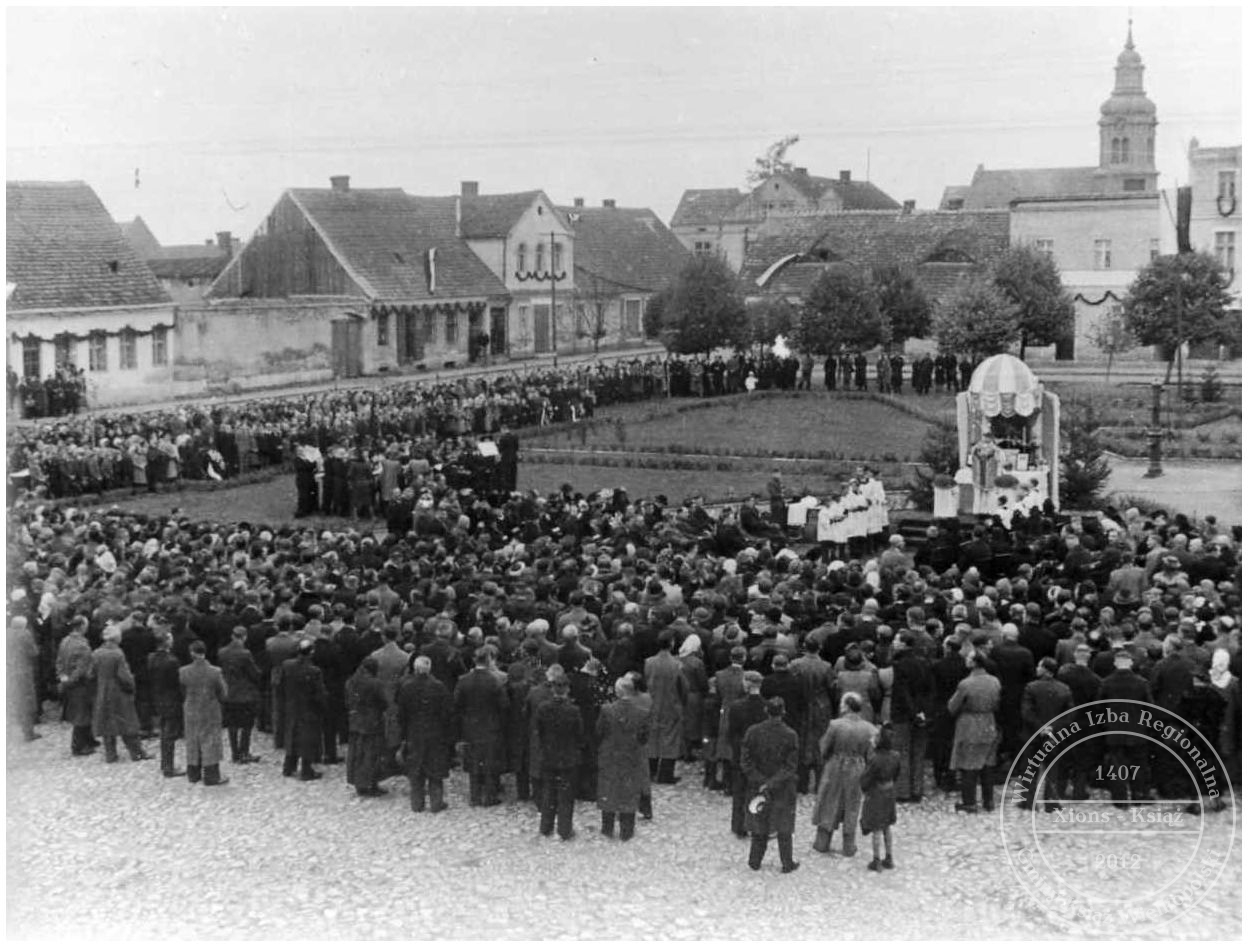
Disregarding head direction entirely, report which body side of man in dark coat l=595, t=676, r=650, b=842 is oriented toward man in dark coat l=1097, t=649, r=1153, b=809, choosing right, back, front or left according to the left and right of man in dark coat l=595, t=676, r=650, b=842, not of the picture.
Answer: right

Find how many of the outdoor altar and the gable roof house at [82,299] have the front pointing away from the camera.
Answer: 0

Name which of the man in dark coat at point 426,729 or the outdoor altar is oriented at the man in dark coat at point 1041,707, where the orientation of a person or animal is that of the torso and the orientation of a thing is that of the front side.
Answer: the outdoor altar

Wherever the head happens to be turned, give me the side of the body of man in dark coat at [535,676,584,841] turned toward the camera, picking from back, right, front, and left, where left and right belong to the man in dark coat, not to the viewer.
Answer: back

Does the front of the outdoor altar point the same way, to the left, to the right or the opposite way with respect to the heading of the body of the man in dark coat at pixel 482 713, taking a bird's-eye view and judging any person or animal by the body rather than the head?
the opposite way

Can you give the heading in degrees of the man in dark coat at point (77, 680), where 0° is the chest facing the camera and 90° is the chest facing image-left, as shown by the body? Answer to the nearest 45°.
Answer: approximately 225°

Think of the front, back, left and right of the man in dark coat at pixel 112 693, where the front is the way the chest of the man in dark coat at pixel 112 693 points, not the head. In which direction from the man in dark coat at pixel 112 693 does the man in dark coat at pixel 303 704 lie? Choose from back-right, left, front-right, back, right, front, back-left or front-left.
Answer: right

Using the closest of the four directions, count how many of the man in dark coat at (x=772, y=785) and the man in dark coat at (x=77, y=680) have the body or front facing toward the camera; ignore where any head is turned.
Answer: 0

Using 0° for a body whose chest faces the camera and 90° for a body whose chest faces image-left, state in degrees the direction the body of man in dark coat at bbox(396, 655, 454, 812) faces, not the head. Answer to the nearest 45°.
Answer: approximately 180°

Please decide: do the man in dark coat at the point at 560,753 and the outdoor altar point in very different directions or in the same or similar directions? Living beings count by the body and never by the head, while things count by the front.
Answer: very different directions

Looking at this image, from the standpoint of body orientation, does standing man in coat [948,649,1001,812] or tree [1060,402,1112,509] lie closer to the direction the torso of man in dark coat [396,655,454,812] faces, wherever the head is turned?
the tree

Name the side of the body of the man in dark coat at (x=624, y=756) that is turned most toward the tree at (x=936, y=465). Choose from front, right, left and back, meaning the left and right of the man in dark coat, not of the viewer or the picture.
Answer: front

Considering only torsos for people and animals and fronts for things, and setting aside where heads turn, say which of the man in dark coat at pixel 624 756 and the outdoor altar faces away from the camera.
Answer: the man in dark coat

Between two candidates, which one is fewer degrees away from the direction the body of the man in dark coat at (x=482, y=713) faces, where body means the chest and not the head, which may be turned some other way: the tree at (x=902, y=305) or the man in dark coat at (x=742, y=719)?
the tree

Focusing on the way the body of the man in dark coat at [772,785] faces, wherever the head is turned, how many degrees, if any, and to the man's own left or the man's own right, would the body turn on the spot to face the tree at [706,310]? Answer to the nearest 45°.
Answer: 0° — they already face it

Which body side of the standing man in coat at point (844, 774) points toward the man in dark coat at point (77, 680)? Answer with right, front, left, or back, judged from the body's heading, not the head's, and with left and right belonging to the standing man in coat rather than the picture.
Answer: left

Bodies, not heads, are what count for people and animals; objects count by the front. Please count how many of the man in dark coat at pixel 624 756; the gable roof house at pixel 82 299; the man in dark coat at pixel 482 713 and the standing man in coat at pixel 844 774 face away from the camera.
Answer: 3

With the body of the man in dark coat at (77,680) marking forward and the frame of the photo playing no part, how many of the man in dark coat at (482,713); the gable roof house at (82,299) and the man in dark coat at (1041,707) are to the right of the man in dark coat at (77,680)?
2

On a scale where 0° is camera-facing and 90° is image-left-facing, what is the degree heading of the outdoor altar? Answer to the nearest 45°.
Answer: approximately 0°

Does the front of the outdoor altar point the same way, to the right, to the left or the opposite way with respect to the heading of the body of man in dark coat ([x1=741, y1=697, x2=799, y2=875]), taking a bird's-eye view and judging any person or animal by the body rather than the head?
the opposite way

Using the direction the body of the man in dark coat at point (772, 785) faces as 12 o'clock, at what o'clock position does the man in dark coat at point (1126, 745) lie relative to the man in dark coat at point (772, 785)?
the man in dark coat at point (1126, 745) is roughly at 2 o'clock from the man in dark coat at point (772, 785).
